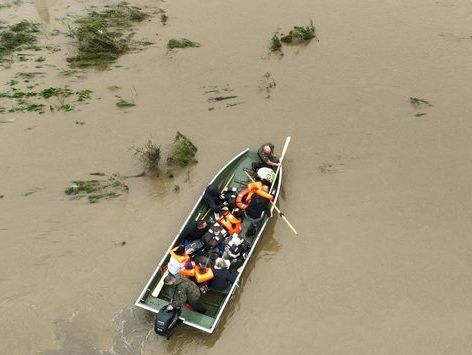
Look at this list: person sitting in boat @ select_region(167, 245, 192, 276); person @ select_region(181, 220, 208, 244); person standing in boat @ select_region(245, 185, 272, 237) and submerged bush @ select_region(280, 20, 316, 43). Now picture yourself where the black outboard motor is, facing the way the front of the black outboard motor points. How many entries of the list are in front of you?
4

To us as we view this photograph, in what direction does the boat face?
facing away from the viewer and to the right of the viewer

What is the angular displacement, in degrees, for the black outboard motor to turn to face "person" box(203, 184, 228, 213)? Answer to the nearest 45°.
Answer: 0° — it already faces them

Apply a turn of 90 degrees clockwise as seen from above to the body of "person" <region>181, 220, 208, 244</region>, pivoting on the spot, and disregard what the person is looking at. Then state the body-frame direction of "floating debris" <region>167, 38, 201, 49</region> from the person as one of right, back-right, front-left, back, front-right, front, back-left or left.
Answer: back

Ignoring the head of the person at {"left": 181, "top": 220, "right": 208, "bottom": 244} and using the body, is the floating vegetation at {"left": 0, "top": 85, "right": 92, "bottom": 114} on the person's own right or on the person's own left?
on the person's own left

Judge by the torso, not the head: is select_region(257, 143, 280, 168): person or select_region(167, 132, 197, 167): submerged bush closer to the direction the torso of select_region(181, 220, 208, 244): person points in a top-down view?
the person

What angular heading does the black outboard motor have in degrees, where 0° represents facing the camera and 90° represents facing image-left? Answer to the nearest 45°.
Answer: approximately 225°
